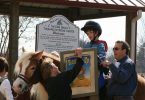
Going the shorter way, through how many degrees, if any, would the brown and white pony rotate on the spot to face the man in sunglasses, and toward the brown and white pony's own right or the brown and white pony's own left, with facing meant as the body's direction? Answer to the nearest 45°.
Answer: approximately 135° to the brown and white pony's own left

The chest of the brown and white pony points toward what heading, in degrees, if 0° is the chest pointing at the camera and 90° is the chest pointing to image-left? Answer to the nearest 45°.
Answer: approximately 45°

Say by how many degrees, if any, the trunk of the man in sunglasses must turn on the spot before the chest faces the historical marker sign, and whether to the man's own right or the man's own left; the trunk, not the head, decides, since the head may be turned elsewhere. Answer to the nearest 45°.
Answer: approximately 45° to the man's own right

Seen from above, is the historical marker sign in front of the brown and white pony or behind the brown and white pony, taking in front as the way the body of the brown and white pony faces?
behind

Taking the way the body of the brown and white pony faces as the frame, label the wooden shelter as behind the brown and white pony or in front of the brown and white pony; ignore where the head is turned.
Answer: behind

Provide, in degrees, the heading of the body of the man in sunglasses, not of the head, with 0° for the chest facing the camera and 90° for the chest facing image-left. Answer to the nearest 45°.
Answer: approximately 90°
